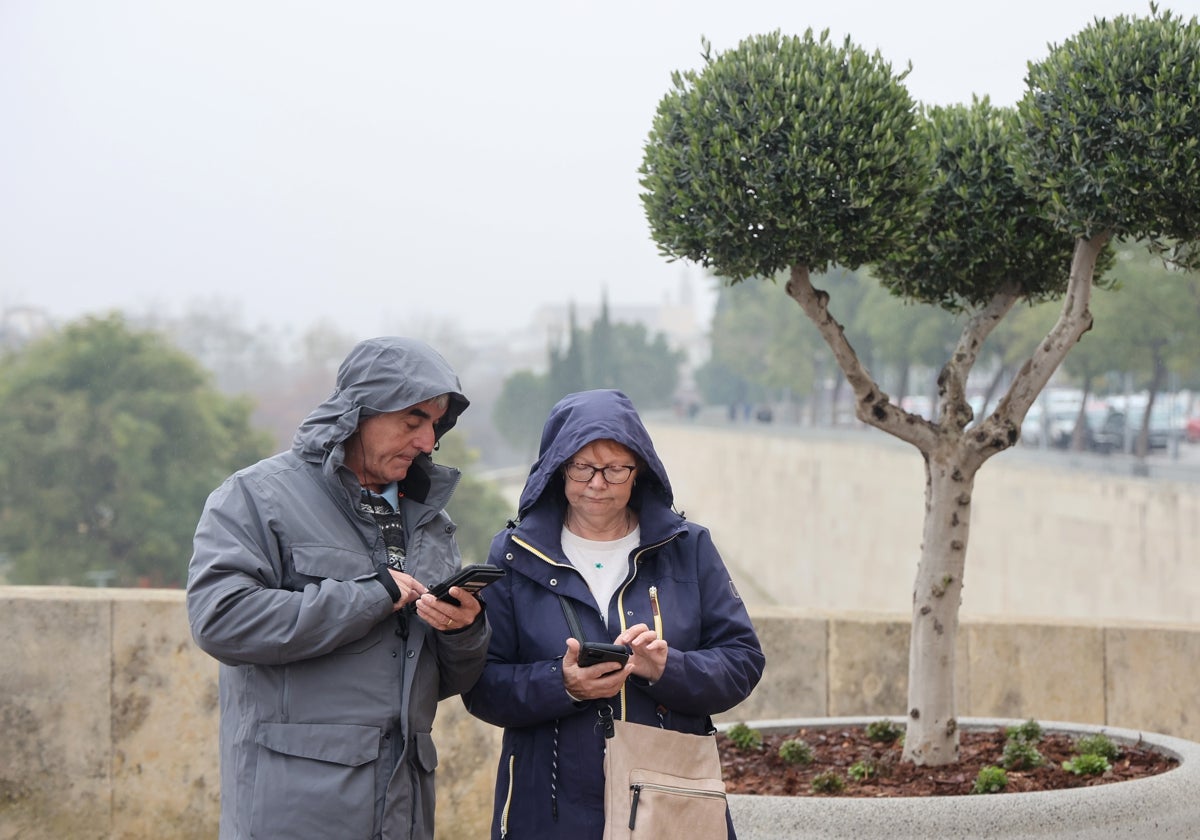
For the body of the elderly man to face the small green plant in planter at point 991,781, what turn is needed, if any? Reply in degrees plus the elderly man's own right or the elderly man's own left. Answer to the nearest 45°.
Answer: approximately 90° to the elderly man's own left

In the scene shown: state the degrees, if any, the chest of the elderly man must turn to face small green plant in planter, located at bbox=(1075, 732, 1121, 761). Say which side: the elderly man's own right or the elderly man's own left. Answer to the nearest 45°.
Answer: approximately 90° to the elderly man's own left

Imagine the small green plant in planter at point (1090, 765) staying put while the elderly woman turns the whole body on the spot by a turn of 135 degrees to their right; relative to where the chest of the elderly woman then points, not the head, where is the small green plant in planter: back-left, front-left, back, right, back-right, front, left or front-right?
right

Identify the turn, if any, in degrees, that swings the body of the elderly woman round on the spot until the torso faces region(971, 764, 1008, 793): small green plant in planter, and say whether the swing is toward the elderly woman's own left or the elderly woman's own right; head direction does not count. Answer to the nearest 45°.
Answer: approximately 135° to the elderly woman's own left

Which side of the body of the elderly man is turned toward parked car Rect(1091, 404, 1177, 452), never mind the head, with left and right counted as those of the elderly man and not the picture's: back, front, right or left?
left

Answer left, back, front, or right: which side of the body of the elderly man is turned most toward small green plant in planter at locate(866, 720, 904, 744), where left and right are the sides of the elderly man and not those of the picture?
left

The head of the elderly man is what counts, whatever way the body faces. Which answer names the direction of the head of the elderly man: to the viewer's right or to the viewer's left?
to the viewer's right

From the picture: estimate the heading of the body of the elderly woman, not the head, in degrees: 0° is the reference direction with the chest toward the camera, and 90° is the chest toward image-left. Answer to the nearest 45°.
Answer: approximately 0°
